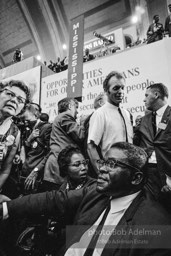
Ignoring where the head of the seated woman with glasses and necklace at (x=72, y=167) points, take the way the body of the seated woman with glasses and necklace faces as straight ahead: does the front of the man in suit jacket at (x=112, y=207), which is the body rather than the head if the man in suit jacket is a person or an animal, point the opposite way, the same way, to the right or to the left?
to the right

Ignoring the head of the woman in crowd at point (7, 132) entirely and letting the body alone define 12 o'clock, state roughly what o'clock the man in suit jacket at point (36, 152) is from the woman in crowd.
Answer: The man in suit jacket is roughly at 10 o'clock from the woman in crowd.

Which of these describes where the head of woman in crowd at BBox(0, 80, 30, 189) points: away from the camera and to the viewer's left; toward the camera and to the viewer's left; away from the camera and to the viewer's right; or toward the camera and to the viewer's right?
toward the camera and to the viewer's right

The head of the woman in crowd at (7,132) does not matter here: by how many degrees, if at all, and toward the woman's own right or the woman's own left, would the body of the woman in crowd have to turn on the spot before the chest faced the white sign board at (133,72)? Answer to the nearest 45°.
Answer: approximately 90° to the woman's own left

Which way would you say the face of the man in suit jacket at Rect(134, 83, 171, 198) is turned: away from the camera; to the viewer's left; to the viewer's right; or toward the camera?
to the viewer's left
